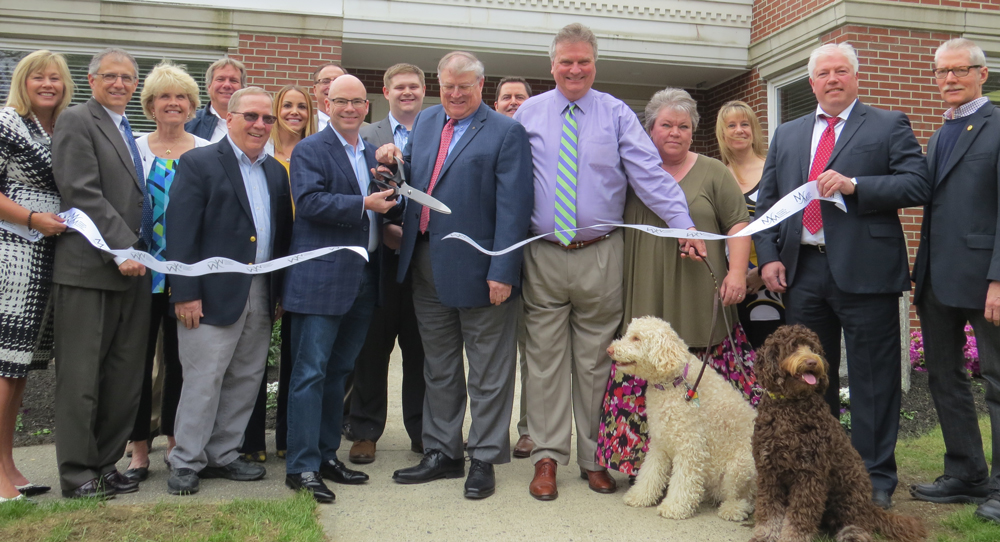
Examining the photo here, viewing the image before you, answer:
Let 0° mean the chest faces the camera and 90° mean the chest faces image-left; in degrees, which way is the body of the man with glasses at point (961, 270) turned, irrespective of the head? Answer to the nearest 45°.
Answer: approximately 45°

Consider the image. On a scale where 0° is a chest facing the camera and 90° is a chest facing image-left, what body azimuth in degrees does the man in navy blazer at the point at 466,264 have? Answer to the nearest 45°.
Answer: approximately 45°

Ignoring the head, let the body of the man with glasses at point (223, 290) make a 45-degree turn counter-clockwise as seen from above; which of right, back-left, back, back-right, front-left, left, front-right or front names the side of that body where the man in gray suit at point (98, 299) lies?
back

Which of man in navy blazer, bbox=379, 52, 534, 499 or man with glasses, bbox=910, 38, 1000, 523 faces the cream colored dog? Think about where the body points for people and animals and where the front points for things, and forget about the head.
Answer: the man with glasses

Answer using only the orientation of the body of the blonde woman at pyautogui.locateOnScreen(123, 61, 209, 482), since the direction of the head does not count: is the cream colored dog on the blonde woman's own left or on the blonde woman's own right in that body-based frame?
on the blonde woman's own left

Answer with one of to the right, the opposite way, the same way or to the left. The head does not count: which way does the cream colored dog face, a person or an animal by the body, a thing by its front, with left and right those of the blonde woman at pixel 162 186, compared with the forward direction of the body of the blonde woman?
to the right

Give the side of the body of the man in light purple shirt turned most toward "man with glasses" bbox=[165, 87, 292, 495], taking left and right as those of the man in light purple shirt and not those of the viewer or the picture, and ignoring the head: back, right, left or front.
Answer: right

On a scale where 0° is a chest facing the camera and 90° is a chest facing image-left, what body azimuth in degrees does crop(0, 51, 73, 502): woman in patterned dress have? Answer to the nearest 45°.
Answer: approximately 315°

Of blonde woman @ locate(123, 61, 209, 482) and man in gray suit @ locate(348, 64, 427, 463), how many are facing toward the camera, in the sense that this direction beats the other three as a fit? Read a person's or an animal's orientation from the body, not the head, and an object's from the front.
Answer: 2

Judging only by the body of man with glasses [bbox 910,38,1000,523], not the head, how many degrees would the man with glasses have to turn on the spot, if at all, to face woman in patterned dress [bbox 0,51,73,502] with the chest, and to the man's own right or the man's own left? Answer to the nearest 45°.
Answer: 0° — they already face them
